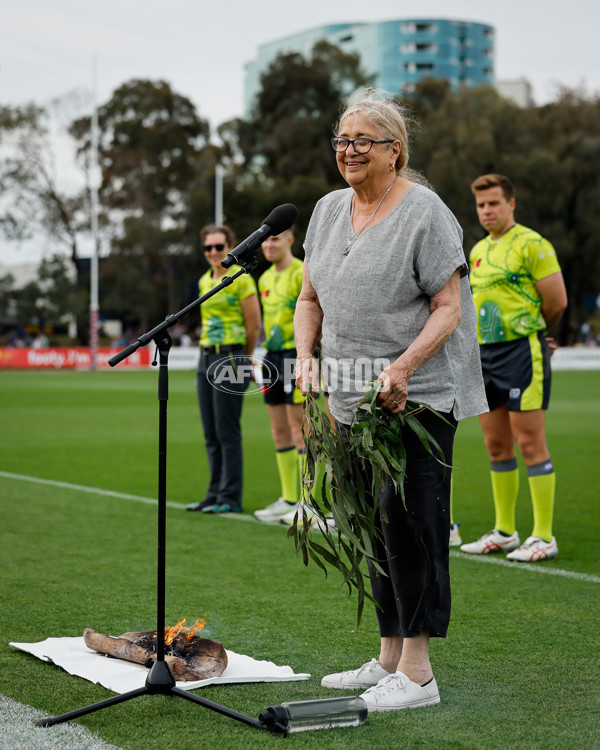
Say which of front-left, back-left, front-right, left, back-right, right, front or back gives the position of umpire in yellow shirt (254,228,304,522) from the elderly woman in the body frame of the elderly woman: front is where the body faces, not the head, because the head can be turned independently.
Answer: back-right

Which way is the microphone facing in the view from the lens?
facing to the right of the viewer

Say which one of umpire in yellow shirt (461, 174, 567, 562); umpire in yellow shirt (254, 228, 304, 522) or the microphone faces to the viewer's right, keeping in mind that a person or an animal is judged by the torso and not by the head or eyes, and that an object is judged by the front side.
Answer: the microphone

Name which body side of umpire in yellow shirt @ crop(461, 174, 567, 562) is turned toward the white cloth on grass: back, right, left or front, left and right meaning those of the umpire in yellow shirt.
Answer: front

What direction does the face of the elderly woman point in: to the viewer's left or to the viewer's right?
to the viewer's left

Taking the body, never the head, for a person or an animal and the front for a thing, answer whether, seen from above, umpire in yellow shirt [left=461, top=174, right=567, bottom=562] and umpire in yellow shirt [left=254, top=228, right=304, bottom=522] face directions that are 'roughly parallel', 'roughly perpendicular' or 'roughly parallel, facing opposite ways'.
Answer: roughly parallel

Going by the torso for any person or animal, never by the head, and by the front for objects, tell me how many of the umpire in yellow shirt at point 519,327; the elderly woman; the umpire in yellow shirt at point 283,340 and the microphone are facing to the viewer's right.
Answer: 1

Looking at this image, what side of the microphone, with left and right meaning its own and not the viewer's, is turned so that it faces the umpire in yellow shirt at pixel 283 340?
left
